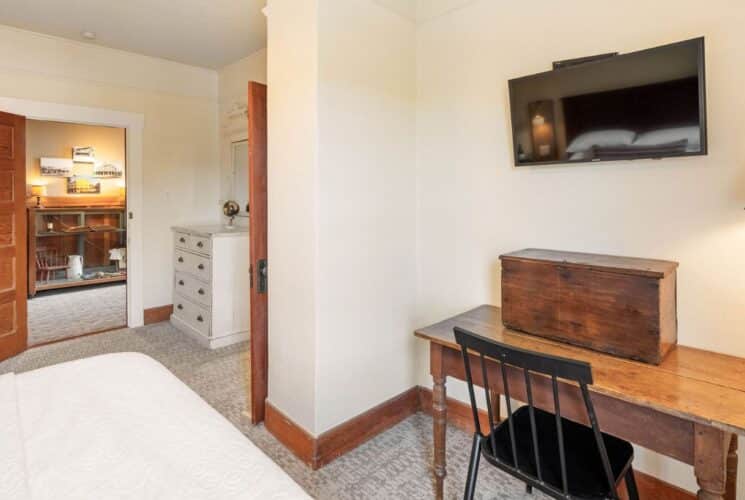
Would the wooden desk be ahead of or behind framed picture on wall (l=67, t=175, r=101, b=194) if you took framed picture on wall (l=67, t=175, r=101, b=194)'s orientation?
ahead

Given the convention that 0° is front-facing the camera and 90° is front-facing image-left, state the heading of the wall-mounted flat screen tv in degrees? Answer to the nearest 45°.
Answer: approximately 45°

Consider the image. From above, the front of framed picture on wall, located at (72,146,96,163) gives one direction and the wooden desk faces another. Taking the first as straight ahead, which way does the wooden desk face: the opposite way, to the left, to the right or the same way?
to the right

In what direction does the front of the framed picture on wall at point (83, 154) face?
toward the camera

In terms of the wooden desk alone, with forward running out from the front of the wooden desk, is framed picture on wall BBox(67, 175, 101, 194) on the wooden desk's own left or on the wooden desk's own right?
on the wooden desk's own right

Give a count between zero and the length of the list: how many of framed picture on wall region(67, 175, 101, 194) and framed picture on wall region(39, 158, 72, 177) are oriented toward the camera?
2

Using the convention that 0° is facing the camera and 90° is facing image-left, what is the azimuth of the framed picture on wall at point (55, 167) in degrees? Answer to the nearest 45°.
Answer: approximately 0°

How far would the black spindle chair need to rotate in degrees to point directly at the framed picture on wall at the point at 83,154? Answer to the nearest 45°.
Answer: approximately 90° to its left

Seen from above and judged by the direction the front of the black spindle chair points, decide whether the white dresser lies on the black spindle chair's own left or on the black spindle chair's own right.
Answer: on the black spindle chair's own left

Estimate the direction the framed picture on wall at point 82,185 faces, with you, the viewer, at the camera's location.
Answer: facing the viewer
